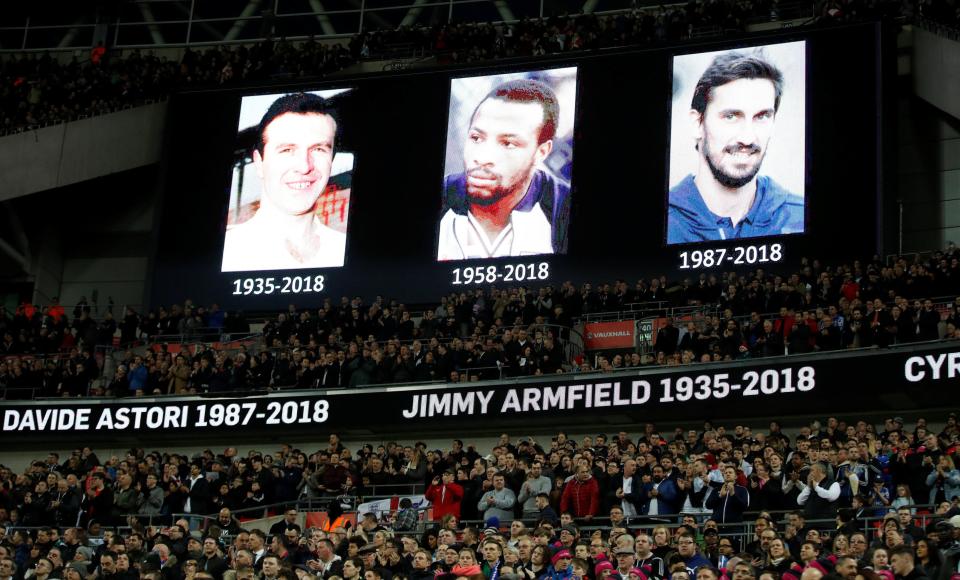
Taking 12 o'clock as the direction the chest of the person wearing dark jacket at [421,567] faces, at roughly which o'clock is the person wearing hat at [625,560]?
the person wearing hat at [625,560] is roughly at 8 o'clock from the person wearing dark jacket at [421,567].

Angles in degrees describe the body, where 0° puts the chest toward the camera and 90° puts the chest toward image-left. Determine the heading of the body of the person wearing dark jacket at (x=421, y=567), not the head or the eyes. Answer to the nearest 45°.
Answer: approximately 45°

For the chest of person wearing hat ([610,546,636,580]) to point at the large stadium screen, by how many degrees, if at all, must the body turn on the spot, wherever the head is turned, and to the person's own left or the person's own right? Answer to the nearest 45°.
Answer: approximately 135° to the person's own right

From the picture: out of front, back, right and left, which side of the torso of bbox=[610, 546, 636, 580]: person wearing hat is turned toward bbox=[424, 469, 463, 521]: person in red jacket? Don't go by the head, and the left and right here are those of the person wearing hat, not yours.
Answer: right

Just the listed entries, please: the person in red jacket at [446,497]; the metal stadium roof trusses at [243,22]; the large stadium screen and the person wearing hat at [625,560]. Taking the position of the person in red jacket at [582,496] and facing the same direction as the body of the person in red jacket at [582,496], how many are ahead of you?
1

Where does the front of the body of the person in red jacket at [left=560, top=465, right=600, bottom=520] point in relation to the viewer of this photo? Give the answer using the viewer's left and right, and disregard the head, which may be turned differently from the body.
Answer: facing the viewer

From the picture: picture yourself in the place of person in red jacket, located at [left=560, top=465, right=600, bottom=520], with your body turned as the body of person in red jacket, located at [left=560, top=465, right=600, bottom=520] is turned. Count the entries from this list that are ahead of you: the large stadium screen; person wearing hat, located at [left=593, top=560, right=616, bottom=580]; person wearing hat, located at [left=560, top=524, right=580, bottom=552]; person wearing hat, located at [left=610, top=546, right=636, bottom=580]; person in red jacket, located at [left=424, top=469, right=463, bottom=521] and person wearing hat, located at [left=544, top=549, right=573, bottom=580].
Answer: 4

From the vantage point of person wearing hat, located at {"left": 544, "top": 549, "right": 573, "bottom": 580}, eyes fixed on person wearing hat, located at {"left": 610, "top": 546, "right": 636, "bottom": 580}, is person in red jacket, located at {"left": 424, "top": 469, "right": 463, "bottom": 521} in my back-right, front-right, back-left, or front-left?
back-left

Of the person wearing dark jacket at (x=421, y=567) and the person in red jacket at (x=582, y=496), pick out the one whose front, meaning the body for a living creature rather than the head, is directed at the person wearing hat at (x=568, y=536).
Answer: the person in red jacket

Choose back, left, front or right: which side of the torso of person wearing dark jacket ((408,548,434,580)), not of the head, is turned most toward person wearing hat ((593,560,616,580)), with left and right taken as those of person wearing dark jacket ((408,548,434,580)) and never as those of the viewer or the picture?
left

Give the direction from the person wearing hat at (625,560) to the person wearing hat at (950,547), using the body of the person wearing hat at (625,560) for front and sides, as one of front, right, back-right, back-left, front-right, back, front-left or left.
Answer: back-left

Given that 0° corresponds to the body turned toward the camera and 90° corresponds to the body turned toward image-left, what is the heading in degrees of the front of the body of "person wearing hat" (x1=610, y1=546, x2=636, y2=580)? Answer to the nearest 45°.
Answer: approximately 45°

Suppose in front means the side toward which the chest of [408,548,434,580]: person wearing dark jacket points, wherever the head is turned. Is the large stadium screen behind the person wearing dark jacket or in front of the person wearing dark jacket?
behind

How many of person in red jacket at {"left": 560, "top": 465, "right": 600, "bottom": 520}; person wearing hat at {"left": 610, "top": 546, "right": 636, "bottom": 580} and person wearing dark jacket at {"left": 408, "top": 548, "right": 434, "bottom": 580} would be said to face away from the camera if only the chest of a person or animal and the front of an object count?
0

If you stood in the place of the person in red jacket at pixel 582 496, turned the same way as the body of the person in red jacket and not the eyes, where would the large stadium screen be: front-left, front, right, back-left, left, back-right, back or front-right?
back

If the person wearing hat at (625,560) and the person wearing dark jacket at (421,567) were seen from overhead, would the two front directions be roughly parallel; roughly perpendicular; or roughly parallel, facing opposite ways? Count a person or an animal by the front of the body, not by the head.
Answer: roughly parallel

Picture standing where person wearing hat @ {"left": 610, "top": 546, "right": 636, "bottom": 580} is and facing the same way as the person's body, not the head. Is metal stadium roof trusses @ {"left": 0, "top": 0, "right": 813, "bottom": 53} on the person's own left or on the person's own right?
on the person's own right
